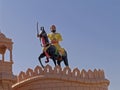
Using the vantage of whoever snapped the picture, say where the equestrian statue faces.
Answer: facing the viewer and to the left of the viewer
